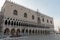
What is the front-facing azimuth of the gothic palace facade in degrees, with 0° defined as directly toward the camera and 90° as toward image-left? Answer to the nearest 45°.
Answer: approximately 315°
